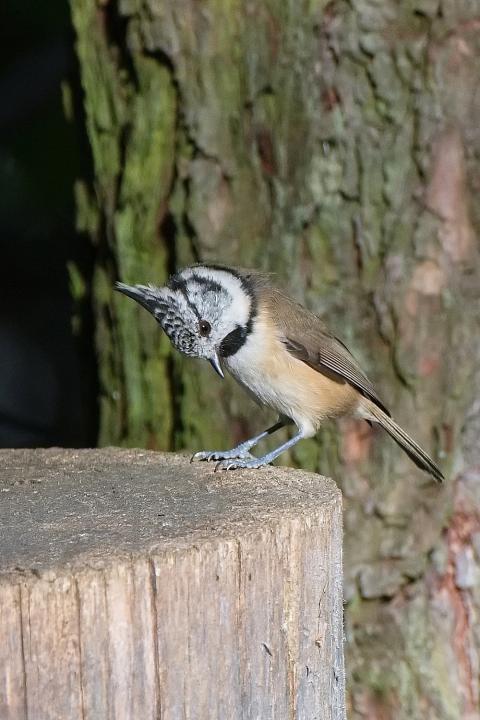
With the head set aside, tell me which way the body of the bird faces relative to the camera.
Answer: to the viewer's left
